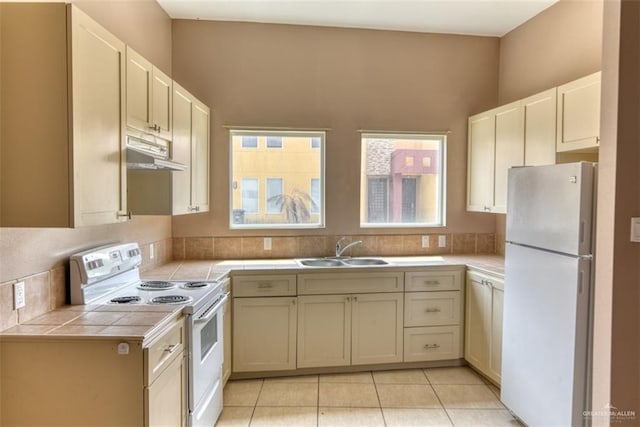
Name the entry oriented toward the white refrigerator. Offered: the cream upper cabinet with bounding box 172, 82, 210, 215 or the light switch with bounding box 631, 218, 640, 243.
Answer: the cream upper cabinet

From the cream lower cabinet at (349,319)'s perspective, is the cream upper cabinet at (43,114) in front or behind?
in front

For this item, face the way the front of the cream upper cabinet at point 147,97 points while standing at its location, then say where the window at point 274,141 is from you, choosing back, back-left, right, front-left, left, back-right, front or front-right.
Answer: left

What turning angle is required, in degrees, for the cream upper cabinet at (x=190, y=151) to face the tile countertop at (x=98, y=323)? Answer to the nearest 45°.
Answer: approximately 45° to its right

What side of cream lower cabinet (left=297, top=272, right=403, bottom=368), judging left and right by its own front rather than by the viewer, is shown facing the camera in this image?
front

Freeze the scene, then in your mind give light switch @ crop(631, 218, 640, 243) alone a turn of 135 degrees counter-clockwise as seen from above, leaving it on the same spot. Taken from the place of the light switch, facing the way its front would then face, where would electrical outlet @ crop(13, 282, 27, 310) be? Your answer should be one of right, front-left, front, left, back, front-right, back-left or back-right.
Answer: back-right

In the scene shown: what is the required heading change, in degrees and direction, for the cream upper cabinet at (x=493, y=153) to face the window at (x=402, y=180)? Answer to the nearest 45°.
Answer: approximately 45° to its right

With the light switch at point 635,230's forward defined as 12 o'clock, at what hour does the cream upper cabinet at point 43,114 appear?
The cream upper cabinet is roughly at 12 o'clock from the light switch.

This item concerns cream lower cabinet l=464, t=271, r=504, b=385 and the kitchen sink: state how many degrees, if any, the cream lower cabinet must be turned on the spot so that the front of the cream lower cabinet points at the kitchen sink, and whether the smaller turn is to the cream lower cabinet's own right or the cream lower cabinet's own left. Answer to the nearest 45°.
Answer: approximately 45° to the cream lower cabinet's own right

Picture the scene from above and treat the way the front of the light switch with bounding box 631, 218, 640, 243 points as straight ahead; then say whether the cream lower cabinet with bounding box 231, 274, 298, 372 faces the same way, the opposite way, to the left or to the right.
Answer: to the left

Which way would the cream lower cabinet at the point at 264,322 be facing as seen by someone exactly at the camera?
facing the viewer

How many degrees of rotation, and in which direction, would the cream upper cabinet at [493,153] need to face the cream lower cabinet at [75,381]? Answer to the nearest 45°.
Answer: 0° — it already faces it

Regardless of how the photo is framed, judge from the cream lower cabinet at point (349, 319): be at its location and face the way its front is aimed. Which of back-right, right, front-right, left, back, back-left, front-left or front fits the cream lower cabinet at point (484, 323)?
left

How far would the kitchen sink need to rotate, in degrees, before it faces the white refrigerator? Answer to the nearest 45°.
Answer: approximately 45° to its left

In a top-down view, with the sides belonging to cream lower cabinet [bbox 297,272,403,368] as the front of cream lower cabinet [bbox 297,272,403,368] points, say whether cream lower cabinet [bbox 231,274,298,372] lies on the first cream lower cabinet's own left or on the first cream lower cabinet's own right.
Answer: on the first cream lower cabinet's own right

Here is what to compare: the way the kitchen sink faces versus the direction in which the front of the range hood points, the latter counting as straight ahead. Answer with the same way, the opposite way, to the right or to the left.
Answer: to the right

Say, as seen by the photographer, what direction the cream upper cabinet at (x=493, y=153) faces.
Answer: facing the viewer and to the left of the viewer

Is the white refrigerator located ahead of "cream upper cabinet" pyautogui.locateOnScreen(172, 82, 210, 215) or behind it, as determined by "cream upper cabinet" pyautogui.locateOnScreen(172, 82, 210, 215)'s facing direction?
ahead

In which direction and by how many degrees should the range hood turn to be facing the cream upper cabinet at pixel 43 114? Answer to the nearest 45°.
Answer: approximately 90° to its right
